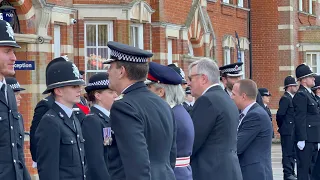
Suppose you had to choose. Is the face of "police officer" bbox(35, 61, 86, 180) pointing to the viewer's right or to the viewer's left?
to the viewer's right

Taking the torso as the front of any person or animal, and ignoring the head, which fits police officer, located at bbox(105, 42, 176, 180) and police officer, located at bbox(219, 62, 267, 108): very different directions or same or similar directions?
very different directions

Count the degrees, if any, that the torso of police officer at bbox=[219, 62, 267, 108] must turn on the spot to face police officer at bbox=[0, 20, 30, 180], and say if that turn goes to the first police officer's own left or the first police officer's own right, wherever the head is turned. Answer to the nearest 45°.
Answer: approximately 45° to the first police officer's own right

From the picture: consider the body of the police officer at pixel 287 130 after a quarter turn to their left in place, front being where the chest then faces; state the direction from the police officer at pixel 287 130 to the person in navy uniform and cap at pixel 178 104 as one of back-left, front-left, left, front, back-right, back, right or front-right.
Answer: back

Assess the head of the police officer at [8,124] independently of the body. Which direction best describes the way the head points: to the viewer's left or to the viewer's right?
to the viewer's right

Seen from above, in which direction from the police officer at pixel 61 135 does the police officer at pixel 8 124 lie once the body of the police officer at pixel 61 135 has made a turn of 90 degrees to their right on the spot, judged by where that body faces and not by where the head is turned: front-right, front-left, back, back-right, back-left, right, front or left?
front

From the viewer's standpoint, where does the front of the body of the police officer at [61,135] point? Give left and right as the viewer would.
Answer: facing the viewer and to the right of the viewer
